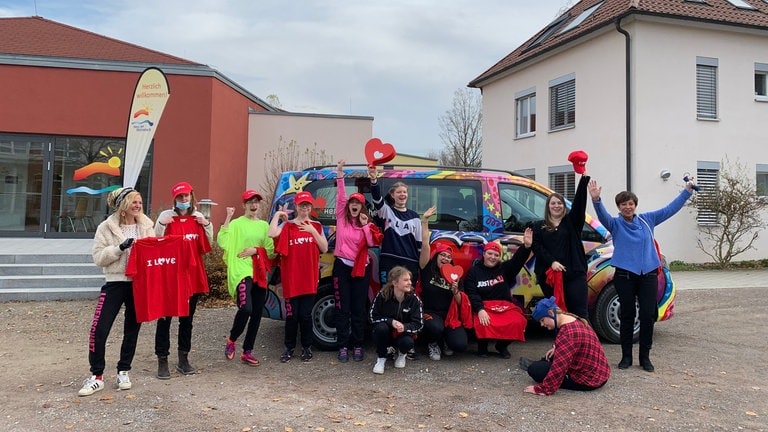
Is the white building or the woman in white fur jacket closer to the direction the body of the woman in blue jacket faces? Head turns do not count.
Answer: the woman in white fur jacket

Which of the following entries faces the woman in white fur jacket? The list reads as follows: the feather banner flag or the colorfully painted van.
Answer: the feather banner flag

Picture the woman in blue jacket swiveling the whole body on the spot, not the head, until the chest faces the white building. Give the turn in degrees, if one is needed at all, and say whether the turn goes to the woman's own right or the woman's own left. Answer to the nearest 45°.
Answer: approximately 180°

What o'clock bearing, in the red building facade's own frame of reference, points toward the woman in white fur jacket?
The woman in white fur jacket is roughly at 12 o'clock from the red building facade.

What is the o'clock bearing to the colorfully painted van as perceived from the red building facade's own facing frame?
The colorfully painted van is roughly at 11 o'clock from the red building facade.

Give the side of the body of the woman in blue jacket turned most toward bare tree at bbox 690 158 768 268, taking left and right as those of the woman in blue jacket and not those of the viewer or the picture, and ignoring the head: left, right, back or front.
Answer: back

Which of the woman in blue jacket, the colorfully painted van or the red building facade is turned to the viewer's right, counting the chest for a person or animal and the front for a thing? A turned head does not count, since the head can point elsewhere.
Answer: the colorfully painted van

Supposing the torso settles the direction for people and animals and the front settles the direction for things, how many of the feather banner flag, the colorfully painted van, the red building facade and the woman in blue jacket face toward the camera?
3

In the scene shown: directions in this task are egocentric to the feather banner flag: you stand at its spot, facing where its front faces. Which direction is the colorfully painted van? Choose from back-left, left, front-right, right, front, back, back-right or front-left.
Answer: front-left

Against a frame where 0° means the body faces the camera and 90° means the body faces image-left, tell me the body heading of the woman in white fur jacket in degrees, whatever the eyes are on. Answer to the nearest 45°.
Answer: approximately 315°

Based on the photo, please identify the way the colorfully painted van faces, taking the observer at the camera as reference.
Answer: facing to the right of the viewer
